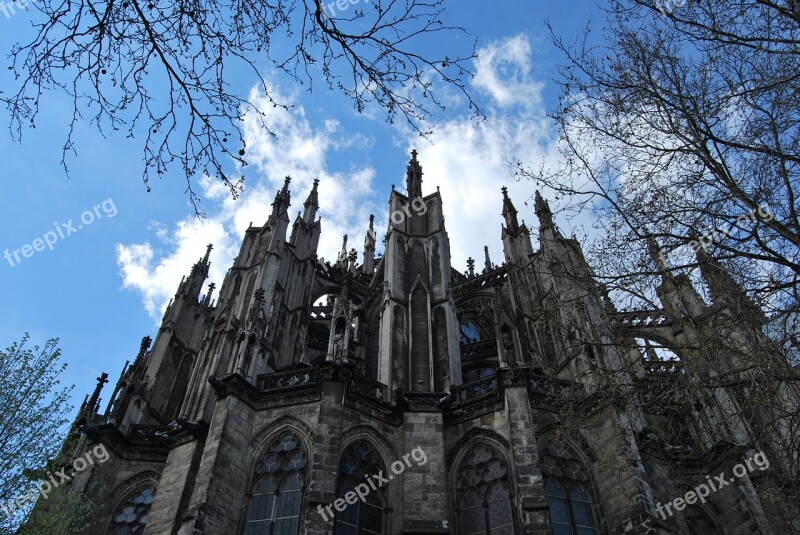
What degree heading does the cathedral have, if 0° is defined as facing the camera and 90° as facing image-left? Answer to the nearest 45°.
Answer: approximately 180°
